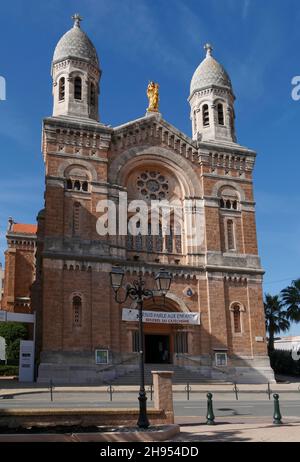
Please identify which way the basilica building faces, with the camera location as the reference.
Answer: facing the viewer

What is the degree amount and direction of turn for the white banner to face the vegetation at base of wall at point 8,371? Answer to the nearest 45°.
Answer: approximately 90° to its right

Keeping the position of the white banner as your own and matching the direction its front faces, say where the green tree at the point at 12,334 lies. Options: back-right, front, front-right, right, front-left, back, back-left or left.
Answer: back-right

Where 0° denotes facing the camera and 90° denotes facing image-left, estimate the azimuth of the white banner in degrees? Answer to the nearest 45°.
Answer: approximately 0°

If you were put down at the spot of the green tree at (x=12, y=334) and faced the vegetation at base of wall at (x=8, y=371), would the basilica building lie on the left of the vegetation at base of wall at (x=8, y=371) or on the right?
left

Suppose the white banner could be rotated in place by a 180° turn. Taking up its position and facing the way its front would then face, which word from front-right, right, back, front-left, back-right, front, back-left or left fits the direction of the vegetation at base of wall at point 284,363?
front-right

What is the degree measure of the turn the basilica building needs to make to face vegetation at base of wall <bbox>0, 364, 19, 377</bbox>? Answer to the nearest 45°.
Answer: approximately 90° to its right
